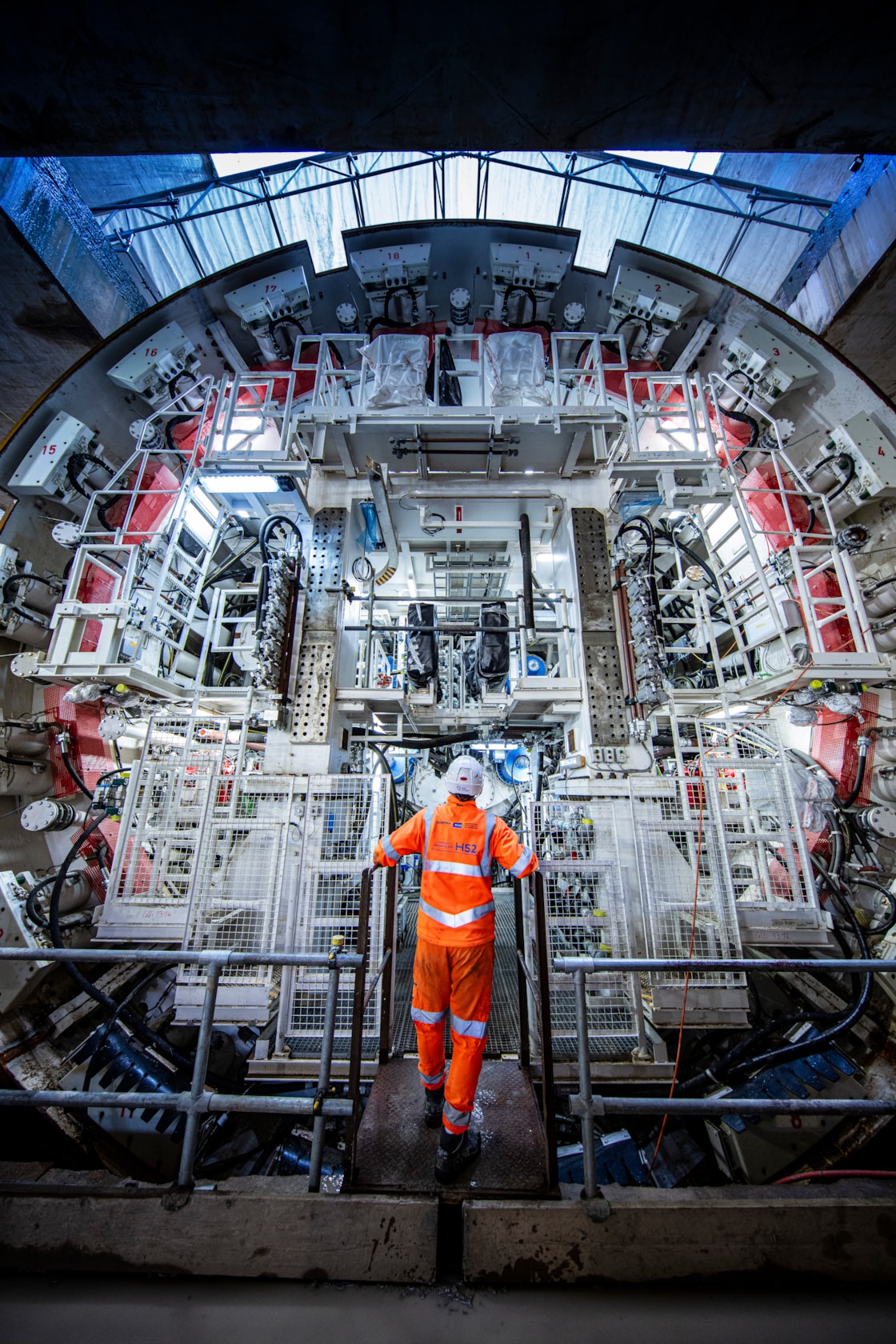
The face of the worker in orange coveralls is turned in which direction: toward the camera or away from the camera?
away from the camera

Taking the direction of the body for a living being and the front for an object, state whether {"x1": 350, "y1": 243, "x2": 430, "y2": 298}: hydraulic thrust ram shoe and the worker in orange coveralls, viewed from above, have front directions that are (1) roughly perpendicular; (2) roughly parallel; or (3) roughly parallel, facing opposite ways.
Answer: roughly parallel, facing opposite ways

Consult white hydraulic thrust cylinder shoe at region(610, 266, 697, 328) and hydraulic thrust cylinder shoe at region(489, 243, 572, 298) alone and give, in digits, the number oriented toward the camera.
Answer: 2

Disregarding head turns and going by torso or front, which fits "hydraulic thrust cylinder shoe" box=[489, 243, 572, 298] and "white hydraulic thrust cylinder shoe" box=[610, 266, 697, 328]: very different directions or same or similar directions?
same or similar directions

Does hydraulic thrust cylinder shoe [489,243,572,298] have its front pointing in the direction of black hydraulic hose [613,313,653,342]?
no

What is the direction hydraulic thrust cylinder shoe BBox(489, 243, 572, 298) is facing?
toward the camera

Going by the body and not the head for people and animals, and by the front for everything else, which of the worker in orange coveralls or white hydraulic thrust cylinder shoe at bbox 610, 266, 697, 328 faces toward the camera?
the white hydraulic thrust cylinder shoe

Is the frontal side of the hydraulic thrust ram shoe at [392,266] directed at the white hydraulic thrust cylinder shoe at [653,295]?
no

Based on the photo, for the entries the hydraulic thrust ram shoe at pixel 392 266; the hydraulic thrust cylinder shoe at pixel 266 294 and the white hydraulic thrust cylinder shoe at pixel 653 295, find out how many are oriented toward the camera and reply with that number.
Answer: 3

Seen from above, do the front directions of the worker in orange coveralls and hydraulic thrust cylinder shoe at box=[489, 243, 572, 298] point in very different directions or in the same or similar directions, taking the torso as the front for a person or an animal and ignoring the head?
very different directions

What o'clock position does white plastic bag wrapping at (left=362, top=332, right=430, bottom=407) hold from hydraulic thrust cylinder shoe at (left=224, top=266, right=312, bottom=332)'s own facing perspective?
The white plastic bag wrapping is roughly at 10 o'clock from the hydraulic thrust cylinder shoe.

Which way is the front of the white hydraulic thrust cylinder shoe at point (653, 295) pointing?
toward the camera

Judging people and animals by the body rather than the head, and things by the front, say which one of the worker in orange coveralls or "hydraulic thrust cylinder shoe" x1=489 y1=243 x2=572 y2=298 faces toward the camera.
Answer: the hydraulic thrust cylinder shoe

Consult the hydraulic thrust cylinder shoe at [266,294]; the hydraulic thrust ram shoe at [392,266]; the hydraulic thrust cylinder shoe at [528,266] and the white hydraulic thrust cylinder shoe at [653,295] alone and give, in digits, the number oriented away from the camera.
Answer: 0
